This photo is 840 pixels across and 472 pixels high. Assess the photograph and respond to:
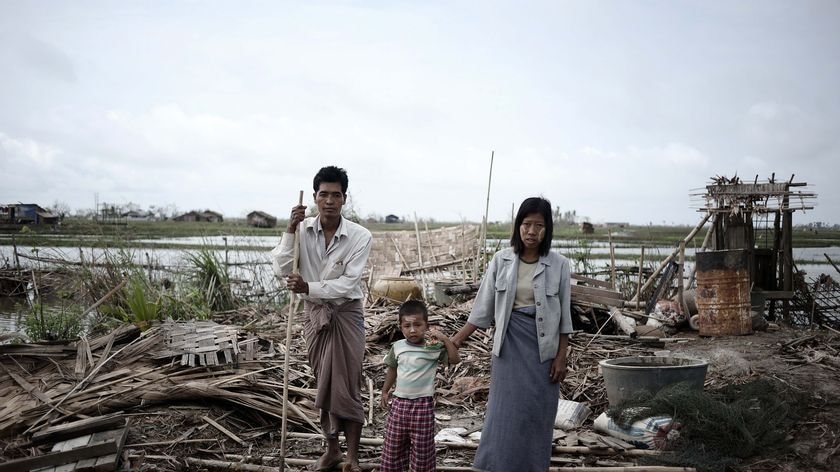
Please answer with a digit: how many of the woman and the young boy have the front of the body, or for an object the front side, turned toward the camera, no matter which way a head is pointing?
2

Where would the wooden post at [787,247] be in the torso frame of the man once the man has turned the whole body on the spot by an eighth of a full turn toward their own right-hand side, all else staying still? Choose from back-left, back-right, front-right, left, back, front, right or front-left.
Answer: back

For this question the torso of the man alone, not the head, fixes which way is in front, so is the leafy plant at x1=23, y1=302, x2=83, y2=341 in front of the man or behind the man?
behind

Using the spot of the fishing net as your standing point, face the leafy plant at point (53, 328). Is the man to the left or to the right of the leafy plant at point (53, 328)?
left

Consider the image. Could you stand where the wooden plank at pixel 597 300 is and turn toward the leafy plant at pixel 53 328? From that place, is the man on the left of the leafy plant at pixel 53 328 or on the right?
left

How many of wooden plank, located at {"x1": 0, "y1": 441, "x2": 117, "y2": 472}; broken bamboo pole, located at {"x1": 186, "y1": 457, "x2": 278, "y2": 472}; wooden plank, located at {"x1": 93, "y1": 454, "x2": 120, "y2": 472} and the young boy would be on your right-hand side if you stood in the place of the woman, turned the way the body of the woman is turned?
4

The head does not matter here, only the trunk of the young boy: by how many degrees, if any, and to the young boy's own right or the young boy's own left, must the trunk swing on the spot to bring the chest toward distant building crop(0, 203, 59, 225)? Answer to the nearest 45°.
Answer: approximately 135° to the young boy's own right

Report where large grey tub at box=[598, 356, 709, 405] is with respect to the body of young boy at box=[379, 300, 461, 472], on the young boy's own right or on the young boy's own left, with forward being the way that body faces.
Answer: on the young boy's own left

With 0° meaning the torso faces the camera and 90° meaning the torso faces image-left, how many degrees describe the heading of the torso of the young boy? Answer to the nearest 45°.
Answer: approximately 0°
